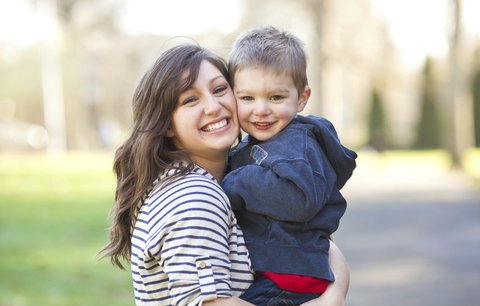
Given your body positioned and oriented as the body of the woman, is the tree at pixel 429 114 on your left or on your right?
on your left

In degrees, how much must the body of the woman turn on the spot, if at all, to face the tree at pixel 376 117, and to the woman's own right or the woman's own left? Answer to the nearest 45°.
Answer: approximately 90° to the woman's own left
